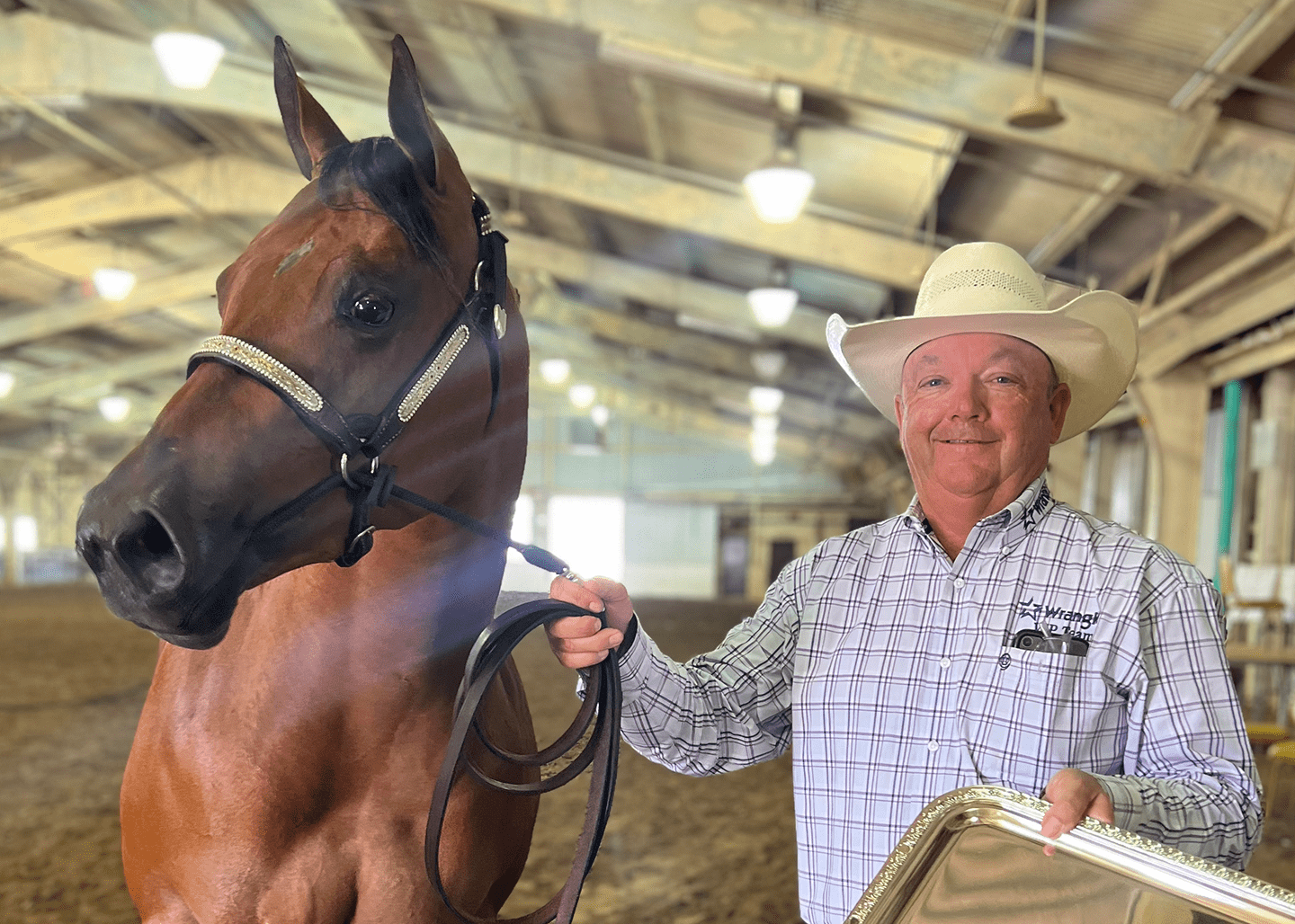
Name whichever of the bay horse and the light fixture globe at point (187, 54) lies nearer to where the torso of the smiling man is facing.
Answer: the bay horse

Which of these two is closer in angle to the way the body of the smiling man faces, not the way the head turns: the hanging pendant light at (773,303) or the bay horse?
the bay horse

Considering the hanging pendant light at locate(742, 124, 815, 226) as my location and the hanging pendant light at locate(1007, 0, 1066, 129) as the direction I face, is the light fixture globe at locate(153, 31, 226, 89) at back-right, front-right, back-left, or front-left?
back-right

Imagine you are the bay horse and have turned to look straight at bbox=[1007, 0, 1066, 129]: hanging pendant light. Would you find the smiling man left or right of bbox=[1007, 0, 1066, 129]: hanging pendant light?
right

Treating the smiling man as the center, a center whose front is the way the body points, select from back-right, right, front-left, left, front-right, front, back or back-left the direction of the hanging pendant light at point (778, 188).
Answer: back

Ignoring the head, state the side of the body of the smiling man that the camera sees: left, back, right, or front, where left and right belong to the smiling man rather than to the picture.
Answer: front

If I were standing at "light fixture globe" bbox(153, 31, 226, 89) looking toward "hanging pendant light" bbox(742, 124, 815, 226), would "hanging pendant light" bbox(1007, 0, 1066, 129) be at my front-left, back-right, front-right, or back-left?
front-right

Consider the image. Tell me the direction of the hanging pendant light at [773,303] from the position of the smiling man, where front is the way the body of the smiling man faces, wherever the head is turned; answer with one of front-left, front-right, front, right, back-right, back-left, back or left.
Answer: back

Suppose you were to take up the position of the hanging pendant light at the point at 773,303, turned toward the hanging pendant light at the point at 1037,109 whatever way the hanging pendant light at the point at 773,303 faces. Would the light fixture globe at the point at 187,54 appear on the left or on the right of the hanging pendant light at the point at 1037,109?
right

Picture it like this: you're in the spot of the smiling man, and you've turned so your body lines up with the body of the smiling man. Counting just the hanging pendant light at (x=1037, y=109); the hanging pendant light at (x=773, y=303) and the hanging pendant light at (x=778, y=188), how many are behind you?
3

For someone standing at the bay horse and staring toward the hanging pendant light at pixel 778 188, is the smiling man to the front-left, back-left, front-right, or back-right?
front-right

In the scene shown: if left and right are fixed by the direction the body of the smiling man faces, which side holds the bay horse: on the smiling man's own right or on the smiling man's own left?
on the smiling man's own right

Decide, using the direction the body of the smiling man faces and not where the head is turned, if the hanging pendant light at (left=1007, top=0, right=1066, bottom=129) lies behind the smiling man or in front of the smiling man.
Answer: behind

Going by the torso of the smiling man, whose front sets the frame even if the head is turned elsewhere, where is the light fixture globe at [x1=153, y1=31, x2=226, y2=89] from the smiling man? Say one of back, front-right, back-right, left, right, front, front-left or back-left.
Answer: back-right
